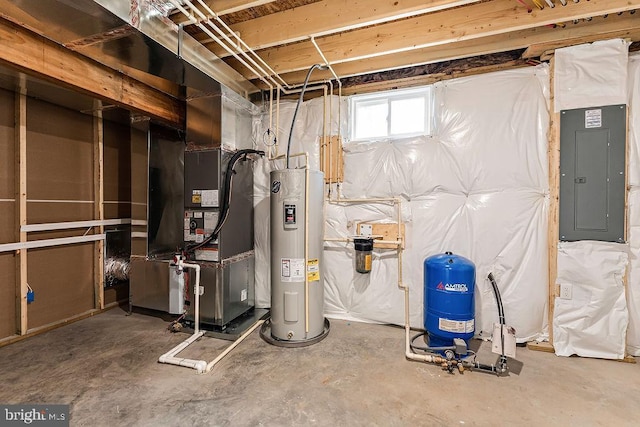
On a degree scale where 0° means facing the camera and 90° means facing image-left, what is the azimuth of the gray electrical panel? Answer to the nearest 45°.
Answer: approximately 0°

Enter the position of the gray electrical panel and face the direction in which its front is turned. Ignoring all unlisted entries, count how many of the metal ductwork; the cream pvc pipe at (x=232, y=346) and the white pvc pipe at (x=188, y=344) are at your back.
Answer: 0

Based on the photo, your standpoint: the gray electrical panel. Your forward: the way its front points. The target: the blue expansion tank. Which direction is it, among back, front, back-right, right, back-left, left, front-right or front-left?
front-right

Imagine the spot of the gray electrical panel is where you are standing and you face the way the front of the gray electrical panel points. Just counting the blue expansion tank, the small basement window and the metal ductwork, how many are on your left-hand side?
0

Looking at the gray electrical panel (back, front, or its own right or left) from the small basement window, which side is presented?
right

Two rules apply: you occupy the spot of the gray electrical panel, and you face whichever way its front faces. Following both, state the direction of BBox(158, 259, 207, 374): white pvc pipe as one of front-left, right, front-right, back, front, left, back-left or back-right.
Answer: front-right
